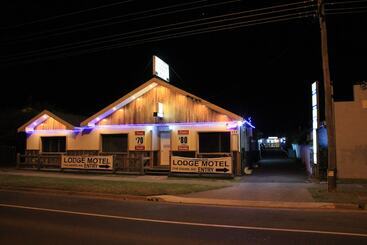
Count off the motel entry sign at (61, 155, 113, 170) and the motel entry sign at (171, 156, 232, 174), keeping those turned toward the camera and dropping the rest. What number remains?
2

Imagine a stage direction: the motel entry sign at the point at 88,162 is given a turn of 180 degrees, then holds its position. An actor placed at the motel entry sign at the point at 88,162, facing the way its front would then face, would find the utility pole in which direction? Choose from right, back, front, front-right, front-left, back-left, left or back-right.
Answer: back-right

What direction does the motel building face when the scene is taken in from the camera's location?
facing the viewer

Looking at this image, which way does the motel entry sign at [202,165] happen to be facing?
toward the camera

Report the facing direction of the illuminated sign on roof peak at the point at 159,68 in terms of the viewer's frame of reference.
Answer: facing the viewer and to the right of the viewer

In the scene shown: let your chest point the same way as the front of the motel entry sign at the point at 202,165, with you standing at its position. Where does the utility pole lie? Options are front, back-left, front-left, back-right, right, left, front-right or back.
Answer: front-left

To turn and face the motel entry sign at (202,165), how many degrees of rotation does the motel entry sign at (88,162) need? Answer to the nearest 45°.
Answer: approximately 45° to its left

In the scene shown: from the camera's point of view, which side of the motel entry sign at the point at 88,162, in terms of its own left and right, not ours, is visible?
front

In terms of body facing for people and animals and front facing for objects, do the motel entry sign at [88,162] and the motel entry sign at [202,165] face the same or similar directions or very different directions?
same or similar directions

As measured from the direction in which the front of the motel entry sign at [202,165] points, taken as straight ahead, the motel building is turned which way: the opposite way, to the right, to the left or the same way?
the same way
